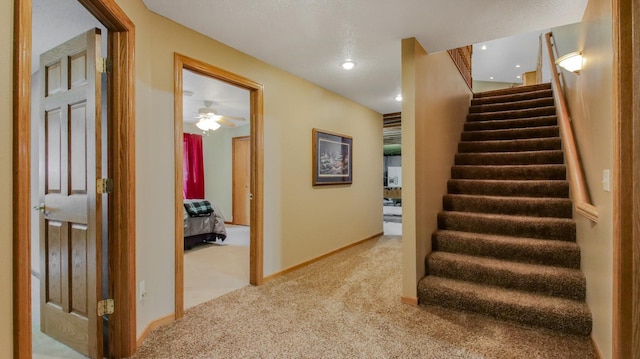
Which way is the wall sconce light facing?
to the viewer's left

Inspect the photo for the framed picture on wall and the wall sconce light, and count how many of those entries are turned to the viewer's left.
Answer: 1

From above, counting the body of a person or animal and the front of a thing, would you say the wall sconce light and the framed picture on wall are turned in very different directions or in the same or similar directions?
very different directions

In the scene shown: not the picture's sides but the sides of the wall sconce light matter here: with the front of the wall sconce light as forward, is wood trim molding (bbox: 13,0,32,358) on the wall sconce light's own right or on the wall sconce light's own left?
on the wall sconce light's own left

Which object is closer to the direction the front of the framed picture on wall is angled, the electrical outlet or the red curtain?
the electrical outlet

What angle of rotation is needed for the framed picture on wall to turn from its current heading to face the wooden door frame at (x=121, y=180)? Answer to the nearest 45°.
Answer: approximately 90° to its right

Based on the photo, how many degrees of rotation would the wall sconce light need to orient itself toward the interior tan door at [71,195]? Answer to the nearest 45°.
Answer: approximately 45° to its left

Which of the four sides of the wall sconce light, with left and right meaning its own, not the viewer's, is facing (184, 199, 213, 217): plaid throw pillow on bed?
front

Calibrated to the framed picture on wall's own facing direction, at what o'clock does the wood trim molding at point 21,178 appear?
The wood trim molding is roughly at 2 o'clock from the framed picture on wall.

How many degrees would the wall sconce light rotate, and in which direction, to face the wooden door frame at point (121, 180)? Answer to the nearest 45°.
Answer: approximately 45° to its left

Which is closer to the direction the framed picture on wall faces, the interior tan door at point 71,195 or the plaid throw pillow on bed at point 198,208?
the interior tan door

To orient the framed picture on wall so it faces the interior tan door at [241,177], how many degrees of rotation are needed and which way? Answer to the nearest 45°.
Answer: approximately 180°

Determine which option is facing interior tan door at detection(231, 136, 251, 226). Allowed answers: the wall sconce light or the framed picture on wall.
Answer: the wall sconce light

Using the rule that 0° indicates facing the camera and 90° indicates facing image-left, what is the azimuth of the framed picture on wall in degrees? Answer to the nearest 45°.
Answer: approximately 315°
